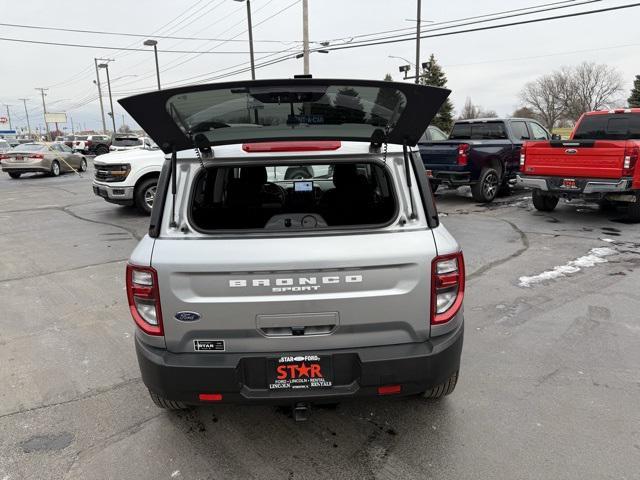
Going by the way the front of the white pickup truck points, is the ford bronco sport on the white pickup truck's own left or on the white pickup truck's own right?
on the white pickup truck's own left

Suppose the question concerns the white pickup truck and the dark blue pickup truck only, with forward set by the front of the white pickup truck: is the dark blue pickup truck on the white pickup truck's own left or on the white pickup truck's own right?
on the white pickup truck's own left

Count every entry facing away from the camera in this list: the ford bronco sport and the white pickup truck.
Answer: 1

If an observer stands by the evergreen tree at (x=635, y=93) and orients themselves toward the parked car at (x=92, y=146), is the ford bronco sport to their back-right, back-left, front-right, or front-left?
front-left

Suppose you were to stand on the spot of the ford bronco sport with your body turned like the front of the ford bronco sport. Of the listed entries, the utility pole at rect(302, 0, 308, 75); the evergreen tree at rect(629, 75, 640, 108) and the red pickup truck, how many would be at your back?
0

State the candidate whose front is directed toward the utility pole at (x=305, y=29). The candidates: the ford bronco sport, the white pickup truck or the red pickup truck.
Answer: the ford bronco sport

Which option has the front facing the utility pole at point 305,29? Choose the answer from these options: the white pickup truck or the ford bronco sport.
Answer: the ford bronco sport

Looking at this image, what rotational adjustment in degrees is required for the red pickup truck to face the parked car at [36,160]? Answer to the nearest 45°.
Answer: approximately 135° to its left

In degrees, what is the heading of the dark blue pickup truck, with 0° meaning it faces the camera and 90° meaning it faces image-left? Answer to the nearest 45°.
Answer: approximately 225°

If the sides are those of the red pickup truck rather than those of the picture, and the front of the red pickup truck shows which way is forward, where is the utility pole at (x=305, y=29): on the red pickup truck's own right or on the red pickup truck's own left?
on the red pickup truck's own left

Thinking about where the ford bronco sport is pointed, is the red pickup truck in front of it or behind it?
in front

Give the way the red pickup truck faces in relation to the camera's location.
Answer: facing away from the viewer and to the right of the viewer

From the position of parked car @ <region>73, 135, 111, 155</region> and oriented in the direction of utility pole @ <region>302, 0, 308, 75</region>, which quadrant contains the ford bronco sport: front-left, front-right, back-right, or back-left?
front-right

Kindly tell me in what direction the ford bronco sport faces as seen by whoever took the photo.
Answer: facing away from the viewer

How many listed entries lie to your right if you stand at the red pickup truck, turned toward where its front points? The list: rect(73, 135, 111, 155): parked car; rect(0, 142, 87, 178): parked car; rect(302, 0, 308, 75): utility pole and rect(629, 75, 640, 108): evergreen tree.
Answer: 0

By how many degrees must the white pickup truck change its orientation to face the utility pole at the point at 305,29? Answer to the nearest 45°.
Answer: approximately 180°

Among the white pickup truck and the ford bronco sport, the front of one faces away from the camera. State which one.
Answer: the ford bronco sport

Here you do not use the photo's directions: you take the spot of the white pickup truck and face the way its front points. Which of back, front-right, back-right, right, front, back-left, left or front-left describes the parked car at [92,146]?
back-right

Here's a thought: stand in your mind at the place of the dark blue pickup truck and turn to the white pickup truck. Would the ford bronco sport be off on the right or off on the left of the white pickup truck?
left

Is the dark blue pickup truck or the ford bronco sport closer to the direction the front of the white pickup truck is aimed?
the ford bronco sport

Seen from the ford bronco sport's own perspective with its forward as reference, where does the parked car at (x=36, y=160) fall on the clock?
The parked car is roughly at 11 o'clock from the ford bronco sport.
